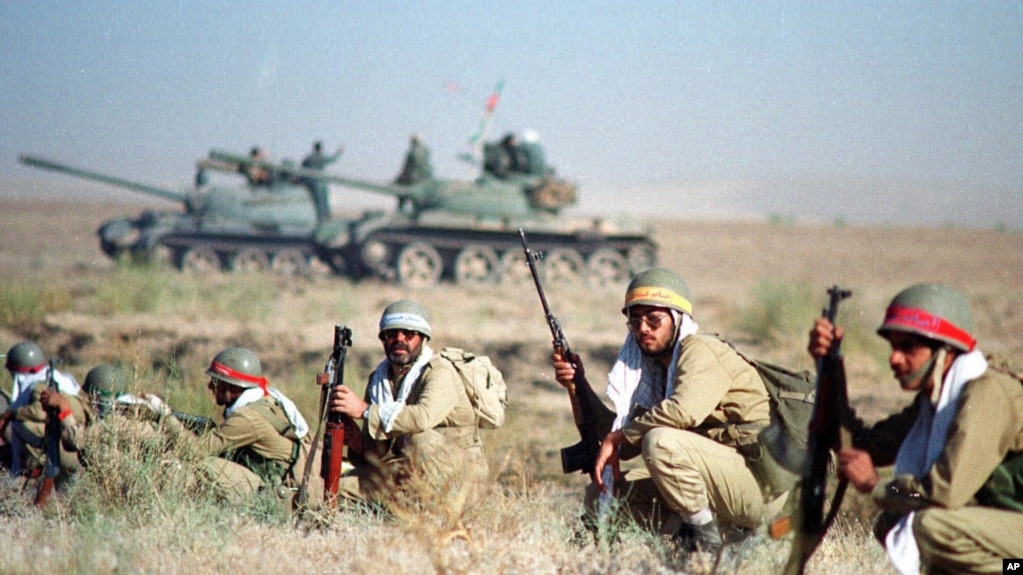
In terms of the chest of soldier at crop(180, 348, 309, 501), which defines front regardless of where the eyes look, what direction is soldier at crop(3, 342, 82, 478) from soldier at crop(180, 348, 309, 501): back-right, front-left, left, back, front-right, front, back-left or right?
front-right

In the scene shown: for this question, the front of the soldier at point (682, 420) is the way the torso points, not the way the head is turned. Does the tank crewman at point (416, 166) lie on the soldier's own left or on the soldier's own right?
on the soldier's own right

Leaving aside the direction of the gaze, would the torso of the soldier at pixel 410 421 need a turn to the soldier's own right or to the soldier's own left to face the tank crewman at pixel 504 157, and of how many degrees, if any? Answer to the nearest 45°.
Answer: approximately 135° to the soldier's own right

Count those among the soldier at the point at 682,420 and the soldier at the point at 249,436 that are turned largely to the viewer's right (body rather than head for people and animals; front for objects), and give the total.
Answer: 0

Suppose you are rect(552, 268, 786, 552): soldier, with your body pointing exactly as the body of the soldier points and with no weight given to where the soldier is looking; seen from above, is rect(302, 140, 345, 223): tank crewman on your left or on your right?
on your right

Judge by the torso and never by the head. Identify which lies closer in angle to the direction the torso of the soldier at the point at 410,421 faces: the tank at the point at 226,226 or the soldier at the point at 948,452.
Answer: the soldier

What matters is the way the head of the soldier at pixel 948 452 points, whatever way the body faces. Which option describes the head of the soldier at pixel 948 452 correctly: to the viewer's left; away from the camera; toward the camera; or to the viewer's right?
to the viewer's left

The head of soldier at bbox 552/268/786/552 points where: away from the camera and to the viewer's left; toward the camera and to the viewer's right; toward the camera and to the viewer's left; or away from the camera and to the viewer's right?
toward the camera and to the viewer's left

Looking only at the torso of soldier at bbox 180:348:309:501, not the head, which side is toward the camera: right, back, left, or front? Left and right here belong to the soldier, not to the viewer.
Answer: left

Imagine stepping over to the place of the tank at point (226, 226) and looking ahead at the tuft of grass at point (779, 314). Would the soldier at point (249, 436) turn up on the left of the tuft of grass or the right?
right

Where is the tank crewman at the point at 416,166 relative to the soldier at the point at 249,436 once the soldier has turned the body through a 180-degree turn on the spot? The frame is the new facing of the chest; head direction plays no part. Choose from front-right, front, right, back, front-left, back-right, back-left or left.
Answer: left

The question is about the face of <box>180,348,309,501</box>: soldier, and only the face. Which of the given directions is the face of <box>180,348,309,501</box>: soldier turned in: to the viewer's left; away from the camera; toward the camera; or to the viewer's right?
to the viewer's left

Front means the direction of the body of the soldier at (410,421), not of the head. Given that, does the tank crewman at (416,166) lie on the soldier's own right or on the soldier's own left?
on the soldier's own right
